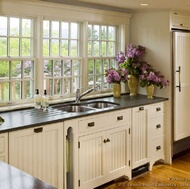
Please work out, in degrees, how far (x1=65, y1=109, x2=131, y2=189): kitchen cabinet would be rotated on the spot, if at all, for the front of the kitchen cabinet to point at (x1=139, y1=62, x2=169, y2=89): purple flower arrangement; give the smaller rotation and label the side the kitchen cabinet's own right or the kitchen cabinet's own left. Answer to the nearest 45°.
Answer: approximately 90° to the kitchen cabinet's own left

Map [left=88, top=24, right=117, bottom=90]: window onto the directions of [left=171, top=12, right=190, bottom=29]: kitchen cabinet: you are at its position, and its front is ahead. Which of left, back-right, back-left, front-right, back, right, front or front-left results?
back-right

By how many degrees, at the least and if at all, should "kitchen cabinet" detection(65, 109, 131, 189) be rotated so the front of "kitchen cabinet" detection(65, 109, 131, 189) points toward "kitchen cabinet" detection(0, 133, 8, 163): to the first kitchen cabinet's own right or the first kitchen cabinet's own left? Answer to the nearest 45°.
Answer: approximately 90° to the first kitchen cabinet's own right

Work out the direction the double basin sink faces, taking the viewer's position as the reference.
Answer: facing the viewer and to the right of the viewer

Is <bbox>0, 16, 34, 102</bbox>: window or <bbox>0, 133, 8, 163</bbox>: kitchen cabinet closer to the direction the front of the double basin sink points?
the kitchen cabinet

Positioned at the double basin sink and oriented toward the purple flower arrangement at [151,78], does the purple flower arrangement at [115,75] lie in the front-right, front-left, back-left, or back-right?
front-left

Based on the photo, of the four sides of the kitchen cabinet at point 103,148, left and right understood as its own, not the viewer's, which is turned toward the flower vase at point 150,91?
left
